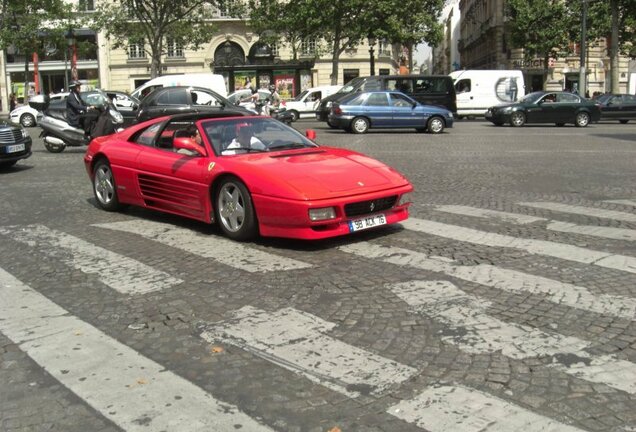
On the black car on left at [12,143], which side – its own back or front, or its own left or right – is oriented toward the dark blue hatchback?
left

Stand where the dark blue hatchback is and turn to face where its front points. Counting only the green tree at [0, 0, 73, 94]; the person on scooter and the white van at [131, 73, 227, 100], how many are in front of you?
0

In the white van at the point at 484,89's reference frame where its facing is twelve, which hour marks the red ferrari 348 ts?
The red ferrari 348 ts is roughly at 9 o'clock from the white van.

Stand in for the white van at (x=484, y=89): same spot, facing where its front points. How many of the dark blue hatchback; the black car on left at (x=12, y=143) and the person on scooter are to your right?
0

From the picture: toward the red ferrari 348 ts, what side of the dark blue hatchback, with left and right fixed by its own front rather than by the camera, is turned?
right

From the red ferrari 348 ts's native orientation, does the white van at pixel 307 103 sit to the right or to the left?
on its left

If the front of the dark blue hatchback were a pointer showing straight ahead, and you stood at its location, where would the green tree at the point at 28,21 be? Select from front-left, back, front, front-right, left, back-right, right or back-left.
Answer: back-left

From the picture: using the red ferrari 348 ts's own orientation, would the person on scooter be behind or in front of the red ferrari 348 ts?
behind

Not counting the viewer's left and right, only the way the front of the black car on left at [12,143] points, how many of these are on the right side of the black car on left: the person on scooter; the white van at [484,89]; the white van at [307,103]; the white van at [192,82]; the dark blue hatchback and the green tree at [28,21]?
0

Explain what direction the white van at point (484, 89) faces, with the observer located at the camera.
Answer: facing to the left of the viewer

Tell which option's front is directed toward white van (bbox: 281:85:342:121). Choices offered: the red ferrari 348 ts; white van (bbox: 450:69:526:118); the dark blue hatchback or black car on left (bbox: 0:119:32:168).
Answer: white van (bbox: 450:69:526:118)
